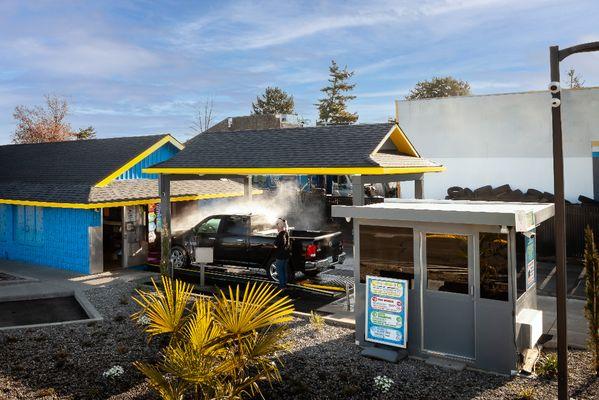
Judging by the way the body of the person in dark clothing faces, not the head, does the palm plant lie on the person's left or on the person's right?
on the person's left

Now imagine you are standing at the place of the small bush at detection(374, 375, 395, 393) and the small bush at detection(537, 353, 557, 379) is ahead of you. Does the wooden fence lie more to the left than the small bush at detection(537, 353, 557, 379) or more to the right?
left

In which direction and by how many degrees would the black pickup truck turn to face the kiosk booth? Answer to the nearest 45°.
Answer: approximately 180°

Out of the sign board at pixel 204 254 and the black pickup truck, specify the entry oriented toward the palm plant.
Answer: the sign board

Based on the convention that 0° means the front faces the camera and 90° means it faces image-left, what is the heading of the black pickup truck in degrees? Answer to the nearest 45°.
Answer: approximately 135°
